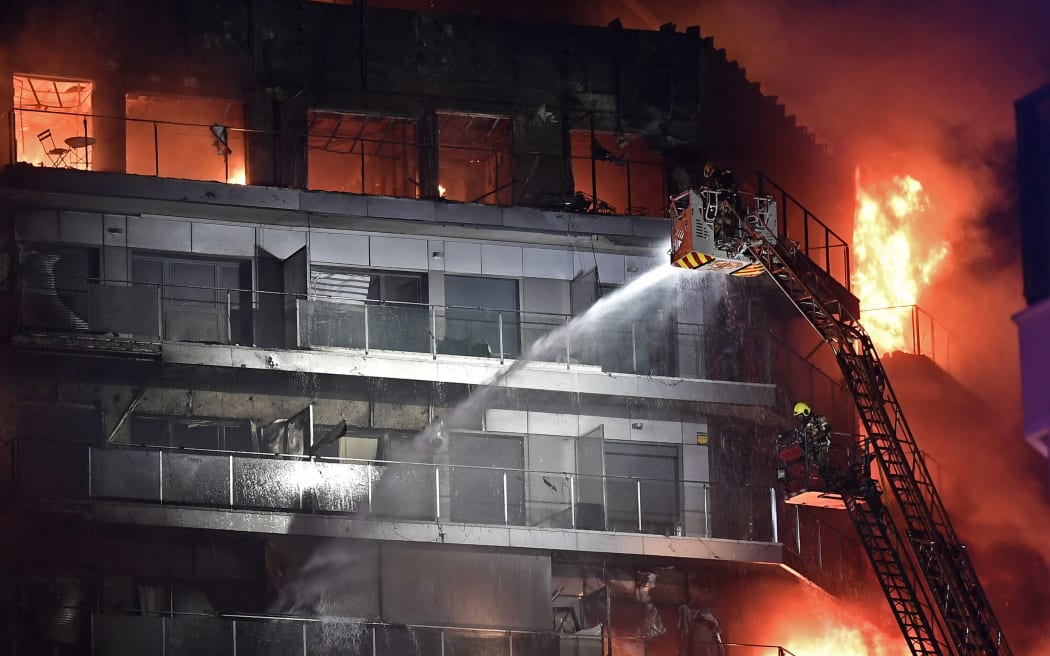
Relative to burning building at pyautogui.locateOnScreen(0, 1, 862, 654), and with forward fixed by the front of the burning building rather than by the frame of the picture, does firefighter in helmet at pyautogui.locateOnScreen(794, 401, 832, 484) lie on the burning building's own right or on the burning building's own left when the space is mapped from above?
on the burning building's own left

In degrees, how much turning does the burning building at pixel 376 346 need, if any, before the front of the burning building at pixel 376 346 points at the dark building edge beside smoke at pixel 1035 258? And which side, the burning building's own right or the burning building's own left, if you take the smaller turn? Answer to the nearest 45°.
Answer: approximately 45° to the burning building's own left

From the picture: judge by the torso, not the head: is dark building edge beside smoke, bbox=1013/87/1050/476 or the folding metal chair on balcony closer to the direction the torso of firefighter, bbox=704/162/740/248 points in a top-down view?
the folding metal chair on balcony

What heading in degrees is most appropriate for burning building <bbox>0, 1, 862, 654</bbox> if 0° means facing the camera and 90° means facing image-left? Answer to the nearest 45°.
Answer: approximately 0°

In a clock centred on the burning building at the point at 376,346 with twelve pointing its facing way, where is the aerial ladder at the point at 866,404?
The aerial ladder is roughly at 10 o'clock from the burning building.
